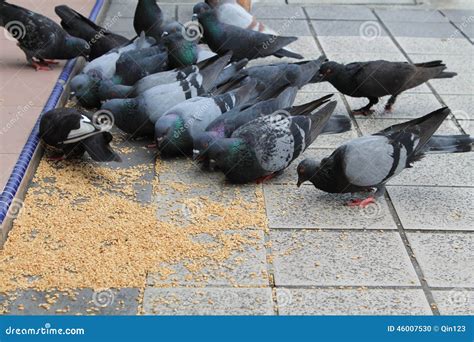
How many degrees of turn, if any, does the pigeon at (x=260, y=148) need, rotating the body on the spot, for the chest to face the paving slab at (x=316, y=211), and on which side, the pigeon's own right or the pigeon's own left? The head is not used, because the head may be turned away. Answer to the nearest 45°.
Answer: approximately 90° to the pigeon's own left

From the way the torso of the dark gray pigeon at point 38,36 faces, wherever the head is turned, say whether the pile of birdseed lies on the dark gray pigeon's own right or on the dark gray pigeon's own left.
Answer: on the dark gray pigeon's own right

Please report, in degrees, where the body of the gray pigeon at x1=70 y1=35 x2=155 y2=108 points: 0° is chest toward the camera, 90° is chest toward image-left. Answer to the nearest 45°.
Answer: approximately 45°

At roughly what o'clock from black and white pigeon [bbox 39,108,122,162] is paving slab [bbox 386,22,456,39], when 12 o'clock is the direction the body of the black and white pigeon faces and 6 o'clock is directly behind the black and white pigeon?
The paving slab is roughly at 5 o'clock from the black and white pigeon.

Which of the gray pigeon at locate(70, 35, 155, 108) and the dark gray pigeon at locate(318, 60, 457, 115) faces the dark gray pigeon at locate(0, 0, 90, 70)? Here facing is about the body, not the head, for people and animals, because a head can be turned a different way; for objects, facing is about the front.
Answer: the dark gray pigeon at locate(318, 60, 457, 115)

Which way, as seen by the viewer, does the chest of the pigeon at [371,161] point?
to the viewer's left

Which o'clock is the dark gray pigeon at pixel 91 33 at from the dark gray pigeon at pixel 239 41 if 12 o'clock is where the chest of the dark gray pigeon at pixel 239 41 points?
the dark gray pigeon at pixel 91 33 is roughly at 12 o'clock from the dark gray pigeon at pixel 239 41.

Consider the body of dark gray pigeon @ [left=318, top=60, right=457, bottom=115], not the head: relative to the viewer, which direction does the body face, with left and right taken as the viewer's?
facing to the left of the viewer

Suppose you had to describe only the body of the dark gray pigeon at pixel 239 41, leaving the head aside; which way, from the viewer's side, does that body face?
to the viewer's left

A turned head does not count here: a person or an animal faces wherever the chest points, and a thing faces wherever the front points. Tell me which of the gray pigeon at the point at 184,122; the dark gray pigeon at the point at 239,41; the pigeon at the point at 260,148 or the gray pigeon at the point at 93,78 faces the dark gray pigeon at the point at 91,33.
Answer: the dark gray pigeon at the point at 239,41

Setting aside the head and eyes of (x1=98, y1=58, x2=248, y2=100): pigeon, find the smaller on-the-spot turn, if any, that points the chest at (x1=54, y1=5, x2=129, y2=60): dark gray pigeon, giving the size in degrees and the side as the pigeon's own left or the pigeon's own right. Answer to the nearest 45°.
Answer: approximately 90° to the pigeon's own right

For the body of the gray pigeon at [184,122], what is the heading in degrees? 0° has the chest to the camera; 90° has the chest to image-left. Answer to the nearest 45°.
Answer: approximately 45°

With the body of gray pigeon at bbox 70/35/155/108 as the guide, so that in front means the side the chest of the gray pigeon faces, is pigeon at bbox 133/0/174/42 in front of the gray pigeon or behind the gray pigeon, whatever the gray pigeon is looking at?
behind

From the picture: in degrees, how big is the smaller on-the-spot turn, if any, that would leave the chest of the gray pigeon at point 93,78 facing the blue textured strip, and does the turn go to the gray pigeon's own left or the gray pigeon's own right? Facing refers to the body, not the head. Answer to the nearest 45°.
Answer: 0° — it already faces it

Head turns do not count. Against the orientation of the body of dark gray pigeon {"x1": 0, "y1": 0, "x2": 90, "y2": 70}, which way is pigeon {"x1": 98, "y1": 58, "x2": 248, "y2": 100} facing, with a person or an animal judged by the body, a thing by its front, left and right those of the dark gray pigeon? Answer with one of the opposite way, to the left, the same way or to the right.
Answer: the opposite way

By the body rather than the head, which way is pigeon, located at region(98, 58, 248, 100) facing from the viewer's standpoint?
to the viewer's left

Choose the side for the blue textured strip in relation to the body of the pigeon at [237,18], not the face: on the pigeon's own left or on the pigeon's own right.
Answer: on the pigeon's own left
